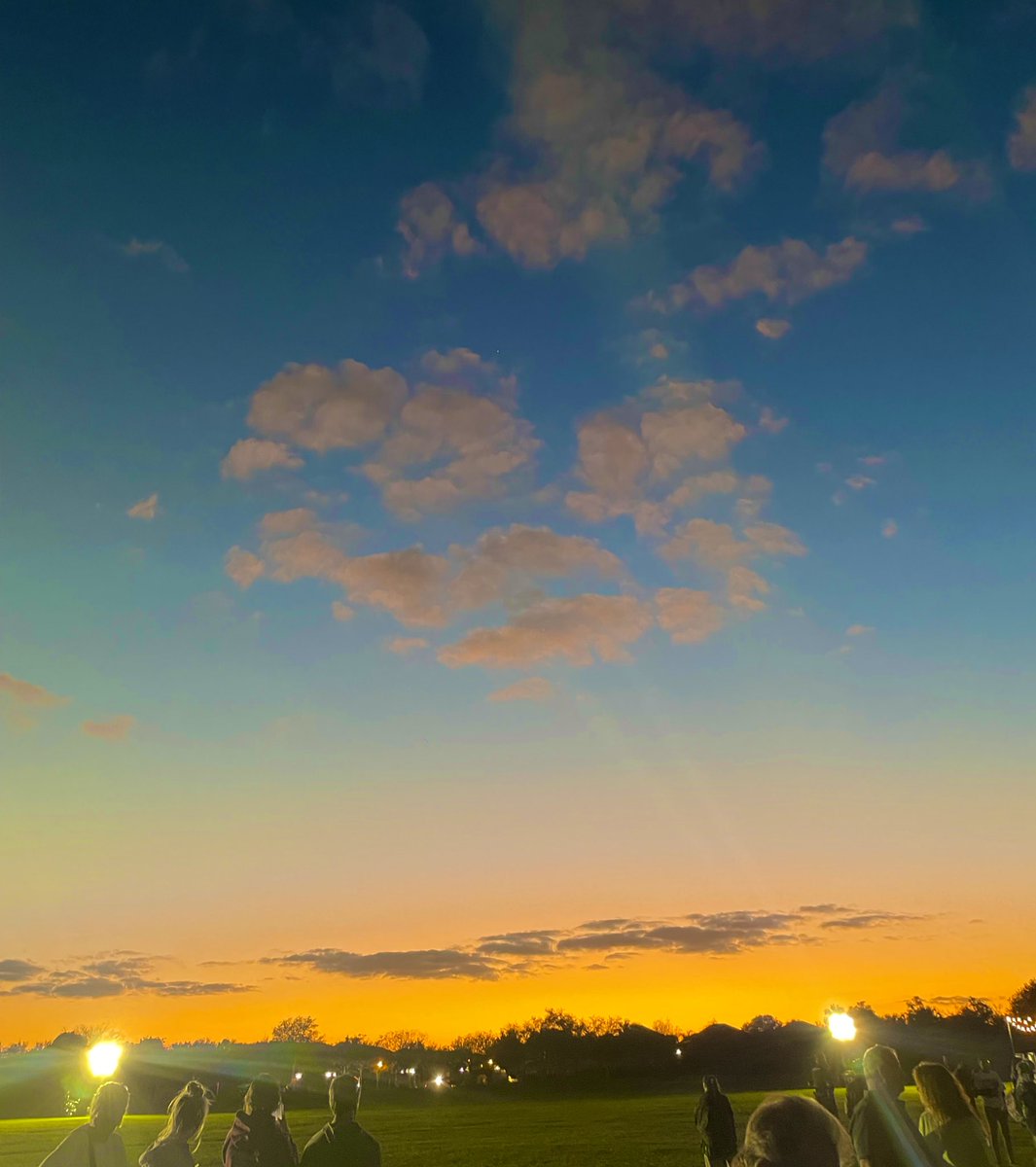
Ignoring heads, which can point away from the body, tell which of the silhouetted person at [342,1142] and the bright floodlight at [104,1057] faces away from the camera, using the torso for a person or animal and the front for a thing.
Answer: the silhouetted person

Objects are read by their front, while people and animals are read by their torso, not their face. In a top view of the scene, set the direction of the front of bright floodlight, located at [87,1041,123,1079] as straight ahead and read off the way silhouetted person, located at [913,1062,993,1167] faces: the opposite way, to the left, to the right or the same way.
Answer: the opposite way

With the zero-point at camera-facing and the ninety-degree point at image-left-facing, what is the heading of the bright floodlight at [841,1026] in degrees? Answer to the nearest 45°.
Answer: approximately 0°

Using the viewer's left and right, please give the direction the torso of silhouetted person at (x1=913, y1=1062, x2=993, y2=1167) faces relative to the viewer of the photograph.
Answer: facing away from the viewer and to the left of the viewer

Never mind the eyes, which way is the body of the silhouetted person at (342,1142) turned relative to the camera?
away from the camera

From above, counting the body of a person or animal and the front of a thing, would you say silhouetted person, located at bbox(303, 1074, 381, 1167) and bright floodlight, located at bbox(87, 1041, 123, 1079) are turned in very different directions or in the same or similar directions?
very different directions

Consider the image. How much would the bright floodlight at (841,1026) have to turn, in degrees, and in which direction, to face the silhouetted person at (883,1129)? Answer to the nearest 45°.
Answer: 0° — it already faces them

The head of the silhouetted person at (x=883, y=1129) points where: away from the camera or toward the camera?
away from the camera
